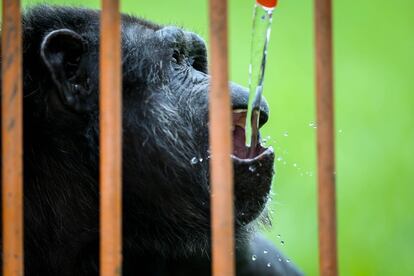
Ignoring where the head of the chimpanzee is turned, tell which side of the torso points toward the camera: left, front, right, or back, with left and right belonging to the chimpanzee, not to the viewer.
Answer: right
